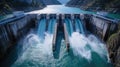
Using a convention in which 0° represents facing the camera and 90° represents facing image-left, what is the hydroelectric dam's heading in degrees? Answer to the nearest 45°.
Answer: approximately 0°
